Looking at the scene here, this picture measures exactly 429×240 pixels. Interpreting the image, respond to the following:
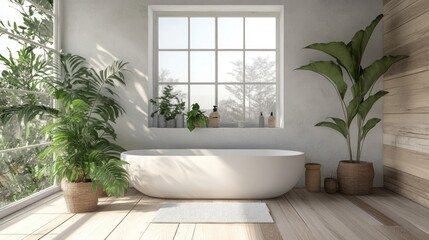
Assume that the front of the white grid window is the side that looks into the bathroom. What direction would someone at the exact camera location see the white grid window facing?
facing the viewer

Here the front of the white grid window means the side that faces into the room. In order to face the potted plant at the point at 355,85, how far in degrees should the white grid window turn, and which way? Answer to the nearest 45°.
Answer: approximately 45° to its left

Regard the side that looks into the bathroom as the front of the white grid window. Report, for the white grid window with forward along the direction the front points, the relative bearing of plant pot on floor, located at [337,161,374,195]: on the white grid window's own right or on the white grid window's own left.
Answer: on the white grid window's own left
